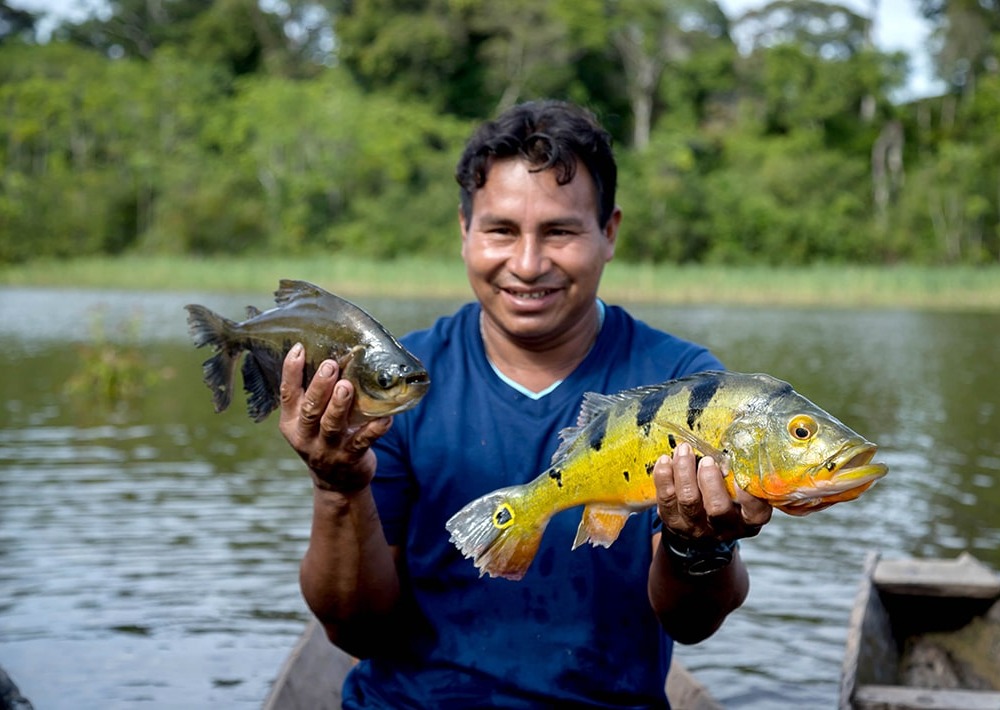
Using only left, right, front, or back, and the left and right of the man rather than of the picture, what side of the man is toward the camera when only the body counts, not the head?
front

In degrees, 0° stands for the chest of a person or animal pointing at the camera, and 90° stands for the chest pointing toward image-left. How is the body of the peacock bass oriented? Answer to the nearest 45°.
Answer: approximately 270°
